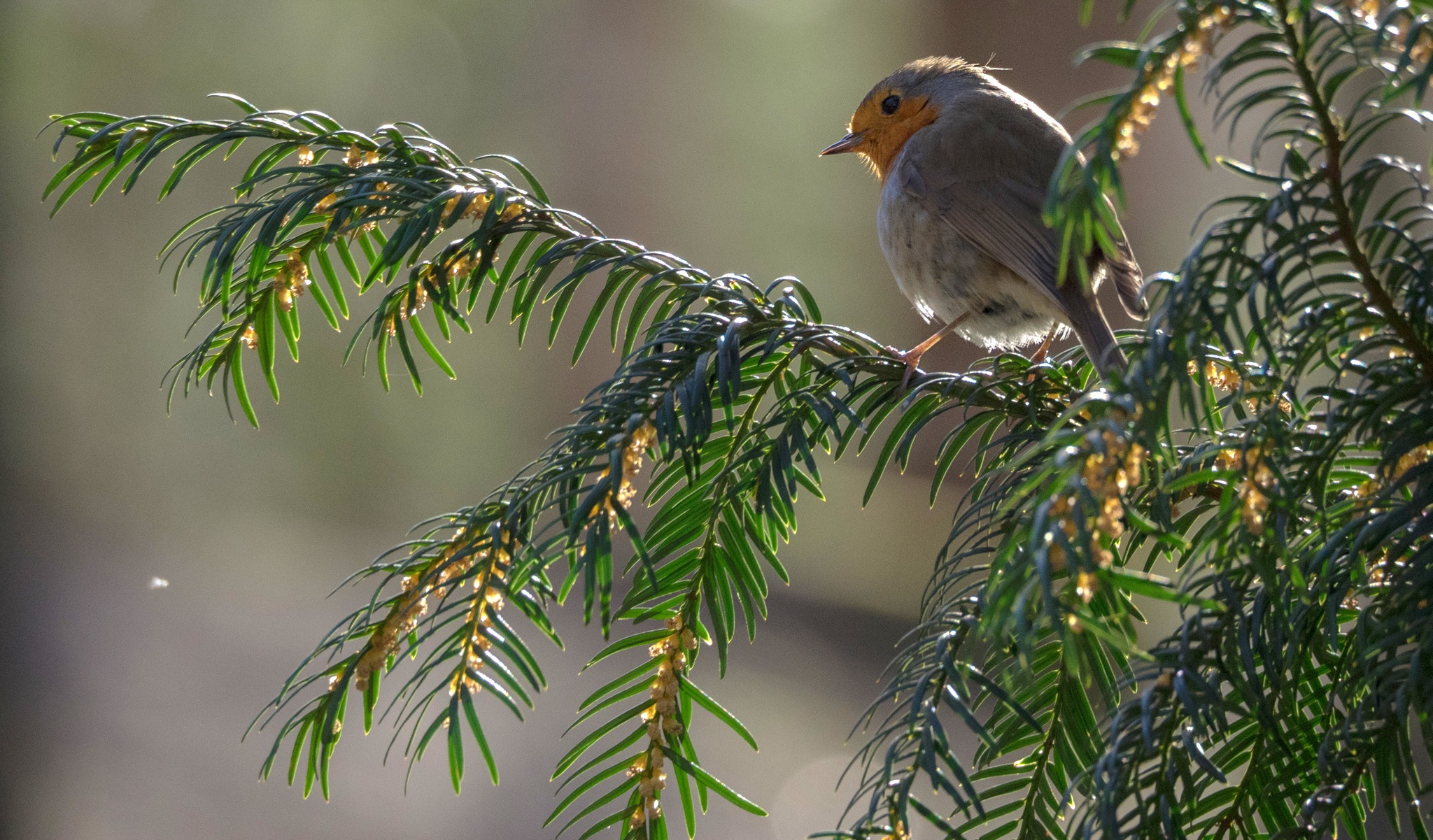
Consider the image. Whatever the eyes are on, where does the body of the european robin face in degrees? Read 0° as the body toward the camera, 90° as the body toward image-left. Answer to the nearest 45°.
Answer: approximately 90°
